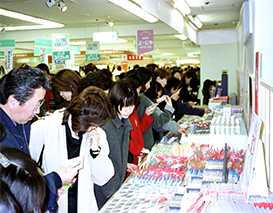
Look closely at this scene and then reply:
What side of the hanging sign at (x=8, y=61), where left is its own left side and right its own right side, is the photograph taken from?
front

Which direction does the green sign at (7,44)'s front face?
toward the camera

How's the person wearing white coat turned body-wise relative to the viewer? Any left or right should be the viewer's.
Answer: facing the viewer and to the right of the viewer

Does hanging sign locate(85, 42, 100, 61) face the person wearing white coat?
yes

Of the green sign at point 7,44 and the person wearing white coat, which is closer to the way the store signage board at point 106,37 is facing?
the person wearing white coat

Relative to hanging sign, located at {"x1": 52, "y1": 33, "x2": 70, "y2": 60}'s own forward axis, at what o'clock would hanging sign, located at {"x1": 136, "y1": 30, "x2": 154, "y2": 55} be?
hanging sign, located at {"x1": 136, "y1": 30, "x2": 154, "y2": 55} is roughly at 10 o'clock from hanging sign, located at {"x1": 52, "y1": 33, "x2": 70, "y2": 60}.

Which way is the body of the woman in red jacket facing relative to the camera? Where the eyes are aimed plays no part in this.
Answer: to the viewer's right

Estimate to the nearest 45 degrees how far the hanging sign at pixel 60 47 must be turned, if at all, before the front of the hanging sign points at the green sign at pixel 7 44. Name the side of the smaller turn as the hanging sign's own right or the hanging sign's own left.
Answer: approximately 90° to the hanging sign's own right

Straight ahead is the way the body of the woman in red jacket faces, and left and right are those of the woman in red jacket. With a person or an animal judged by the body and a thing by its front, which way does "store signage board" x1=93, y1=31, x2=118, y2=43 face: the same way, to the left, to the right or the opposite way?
to the right

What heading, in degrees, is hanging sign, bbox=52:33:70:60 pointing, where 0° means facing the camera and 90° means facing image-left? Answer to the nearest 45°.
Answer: approximately 0°

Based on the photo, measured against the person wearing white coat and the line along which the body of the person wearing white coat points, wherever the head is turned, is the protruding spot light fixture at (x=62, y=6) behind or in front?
behind
